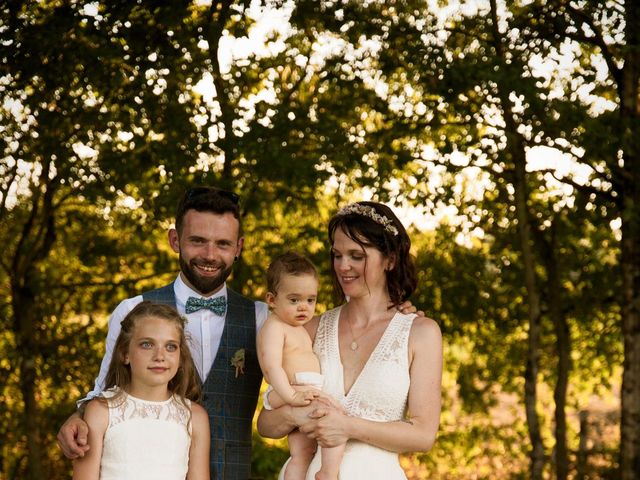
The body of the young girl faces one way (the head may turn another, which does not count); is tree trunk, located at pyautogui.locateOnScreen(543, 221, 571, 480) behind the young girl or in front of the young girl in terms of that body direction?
behind

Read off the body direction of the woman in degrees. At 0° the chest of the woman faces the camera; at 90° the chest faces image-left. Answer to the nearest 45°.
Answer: approximately 45°

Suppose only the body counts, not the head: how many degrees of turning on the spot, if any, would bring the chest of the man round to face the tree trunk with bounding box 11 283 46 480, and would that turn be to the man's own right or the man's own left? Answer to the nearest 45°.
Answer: approximately 180°

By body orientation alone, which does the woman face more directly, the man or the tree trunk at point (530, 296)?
the man

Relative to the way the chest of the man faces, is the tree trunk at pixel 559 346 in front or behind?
behind

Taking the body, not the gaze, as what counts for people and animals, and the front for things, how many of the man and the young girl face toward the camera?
2

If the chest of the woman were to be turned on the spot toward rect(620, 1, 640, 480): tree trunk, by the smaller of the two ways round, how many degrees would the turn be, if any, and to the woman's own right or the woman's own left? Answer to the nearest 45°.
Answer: approximately 180°

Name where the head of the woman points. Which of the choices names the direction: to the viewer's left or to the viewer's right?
to the viewer's left

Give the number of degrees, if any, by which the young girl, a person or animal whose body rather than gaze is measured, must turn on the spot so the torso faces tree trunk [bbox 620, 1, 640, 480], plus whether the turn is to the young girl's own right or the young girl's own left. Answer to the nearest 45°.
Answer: approximately 135° to the young girl's own left

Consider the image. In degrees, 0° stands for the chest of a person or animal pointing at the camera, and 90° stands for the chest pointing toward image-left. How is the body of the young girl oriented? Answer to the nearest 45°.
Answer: approximately 0°

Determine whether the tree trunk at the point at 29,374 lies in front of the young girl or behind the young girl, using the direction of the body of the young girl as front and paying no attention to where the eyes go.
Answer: behind

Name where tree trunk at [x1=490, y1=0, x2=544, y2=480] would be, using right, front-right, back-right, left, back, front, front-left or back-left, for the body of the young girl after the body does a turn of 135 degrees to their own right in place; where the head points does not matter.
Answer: right

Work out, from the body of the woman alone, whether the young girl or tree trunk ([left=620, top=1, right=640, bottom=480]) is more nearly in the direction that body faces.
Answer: the young girl
